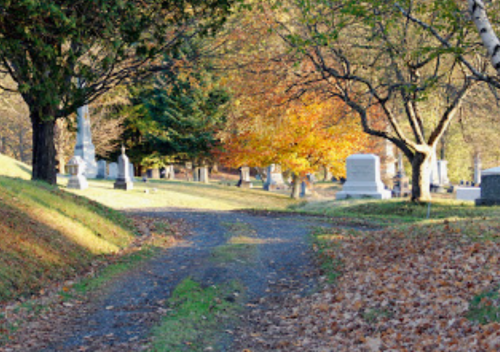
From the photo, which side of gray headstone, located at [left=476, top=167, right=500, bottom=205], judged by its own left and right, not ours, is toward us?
front

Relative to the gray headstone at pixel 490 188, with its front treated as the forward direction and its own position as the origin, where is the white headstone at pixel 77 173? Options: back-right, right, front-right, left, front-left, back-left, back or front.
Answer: right

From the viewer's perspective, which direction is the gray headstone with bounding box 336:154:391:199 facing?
toward the camera

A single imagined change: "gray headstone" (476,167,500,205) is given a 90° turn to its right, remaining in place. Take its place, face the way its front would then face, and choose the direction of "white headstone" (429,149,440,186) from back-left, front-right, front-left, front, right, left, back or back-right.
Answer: right

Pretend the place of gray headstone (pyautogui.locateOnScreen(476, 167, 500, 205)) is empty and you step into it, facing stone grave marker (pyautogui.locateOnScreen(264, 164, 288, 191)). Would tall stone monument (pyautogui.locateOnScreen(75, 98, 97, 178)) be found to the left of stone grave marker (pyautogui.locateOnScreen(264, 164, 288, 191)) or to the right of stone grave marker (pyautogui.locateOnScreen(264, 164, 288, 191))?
left

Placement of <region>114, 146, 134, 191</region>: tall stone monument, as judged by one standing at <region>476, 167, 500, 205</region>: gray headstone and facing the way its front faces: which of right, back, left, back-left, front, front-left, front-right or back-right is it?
right

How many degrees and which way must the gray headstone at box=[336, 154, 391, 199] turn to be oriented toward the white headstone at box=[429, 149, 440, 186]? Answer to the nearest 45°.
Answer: approximately 180°

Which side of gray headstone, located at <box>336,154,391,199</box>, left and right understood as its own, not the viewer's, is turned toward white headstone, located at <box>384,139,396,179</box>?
back

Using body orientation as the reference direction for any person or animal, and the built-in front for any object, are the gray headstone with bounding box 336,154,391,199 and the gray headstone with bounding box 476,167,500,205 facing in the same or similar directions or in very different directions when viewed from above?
same or similar directions

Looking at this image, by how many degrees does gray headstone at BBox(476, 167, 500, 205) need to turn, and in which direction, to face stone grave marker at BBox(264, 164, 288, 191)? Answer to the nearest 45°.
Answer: approximately 135° to its right

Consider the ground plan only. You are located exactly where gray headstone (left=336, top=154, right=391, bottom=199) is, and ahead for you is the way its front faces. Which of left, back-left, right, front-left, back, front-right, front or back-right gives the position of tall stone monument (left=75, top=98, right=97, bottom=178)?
right

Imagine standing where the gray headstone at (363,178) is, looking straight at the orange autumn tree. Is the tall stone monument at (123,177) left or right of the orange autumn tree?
left

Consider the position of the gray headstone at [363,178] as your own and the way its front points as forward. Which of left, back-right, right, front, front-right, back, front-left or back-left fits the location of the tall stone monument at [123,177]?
right
